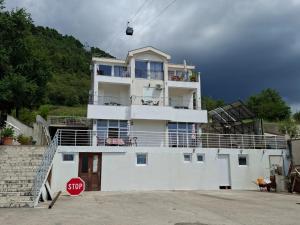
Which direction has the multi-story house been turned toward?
toward the camera

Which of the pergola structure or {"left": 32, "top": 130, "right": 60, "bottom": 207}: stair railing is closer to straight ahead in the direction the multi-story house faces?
the stair railing

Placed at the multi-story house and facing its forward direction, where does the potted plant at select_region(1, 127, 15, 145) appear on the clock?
The potted plant is roughly at 2 o'clock from the multi-story house.

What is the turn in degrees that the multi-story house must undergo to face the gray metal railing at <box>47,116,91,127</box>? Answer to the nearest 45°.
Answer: approximately 135° to its right

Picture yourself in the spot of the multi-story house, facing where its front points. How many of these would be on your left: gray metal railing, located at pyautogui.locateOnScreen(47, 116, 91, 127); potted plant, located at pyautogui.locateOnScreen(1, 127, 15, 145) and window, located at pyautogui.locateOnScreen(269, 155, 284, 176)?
1

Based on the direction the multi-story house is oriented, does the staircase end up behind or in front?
in front

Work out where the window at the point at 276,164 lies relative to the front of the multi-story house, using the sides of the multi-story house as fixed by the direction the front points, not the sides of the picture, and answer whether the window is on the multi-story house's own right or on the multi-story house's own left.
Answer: on the multi-story house's own left

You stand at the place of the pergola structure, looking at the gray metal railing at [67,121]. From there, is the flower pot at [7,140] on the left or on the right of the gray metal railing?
left

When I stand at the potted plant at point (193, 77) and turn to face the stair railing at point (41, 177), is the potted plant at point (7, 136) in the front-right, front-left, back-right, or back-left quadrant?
front-right

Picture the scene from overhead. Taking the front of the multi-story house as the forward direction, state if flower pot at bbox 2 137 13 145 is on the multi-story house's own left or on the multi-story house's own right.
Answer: on the multi-story house's own right
